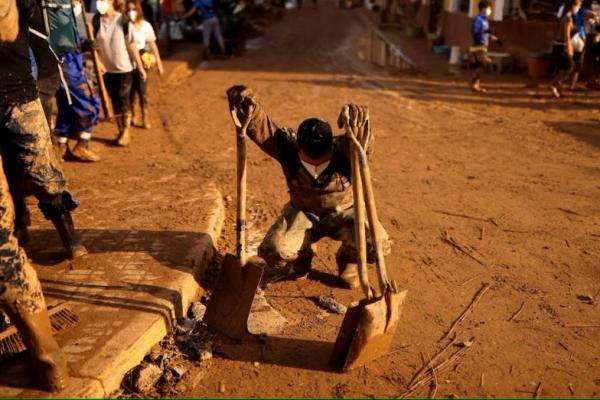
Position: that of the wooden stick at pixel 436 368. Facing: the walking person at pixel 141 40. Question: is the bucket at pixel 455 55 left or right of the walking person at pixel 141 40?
right

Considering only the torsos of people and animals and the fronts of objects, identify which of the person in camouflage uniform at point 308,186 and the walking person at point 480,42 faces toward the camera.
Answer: the person in camouflage uniform

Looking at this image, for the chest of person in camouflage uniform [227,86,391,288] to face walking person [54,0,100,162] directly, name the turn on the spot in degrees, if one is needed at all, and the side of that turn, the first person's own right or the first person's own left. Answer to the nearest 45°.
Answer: approximately 135° to the first person's own right

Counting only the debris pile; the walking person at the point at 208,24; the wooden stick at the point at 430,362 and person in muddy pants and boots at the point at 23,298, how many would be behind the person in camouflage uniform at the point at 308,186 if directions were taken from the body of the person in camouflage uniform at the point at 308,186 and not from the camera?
1

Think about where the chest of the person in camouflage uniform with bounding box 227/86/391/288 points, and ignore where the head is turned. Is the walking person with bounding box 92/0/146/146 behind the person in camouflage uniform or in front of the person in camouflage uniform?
behind

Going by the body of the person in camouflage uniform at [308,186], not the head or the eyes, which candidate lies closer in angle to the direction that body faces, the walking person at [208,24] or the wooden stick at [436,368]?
the wooden stick

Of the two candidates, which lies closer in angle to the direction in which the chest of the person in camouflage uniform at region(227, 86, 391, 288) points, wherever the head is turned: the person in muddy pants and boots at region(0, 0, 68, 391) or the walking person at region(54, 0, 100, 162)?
the person in muddy pants and boots

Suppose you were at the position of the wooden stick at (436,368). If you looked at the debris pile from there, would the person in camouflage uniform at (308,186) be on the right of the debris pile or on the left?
right

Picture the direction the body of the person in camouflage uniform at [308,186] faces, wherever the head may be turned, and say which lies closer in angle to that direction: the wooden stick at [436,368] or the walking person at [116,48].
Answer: the wooden stick

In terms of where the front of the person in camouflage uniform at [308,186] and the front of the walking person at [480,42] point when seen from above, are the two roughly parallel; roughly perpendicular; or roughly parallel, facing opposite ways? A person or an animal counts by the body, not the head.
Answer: roughly perpendicular

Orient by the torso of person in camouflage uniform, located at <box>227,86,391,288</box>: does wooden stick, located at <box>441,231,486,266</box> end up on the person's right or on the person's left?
on the person's left

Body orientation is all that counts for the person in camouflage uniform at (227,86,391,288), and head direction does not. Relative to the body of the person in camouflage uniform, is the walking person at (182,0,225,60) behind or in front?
behind

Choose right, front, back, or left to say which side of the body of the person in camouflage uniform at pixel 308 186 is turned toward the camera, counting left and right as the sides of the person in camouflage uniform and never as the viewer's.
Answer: front
